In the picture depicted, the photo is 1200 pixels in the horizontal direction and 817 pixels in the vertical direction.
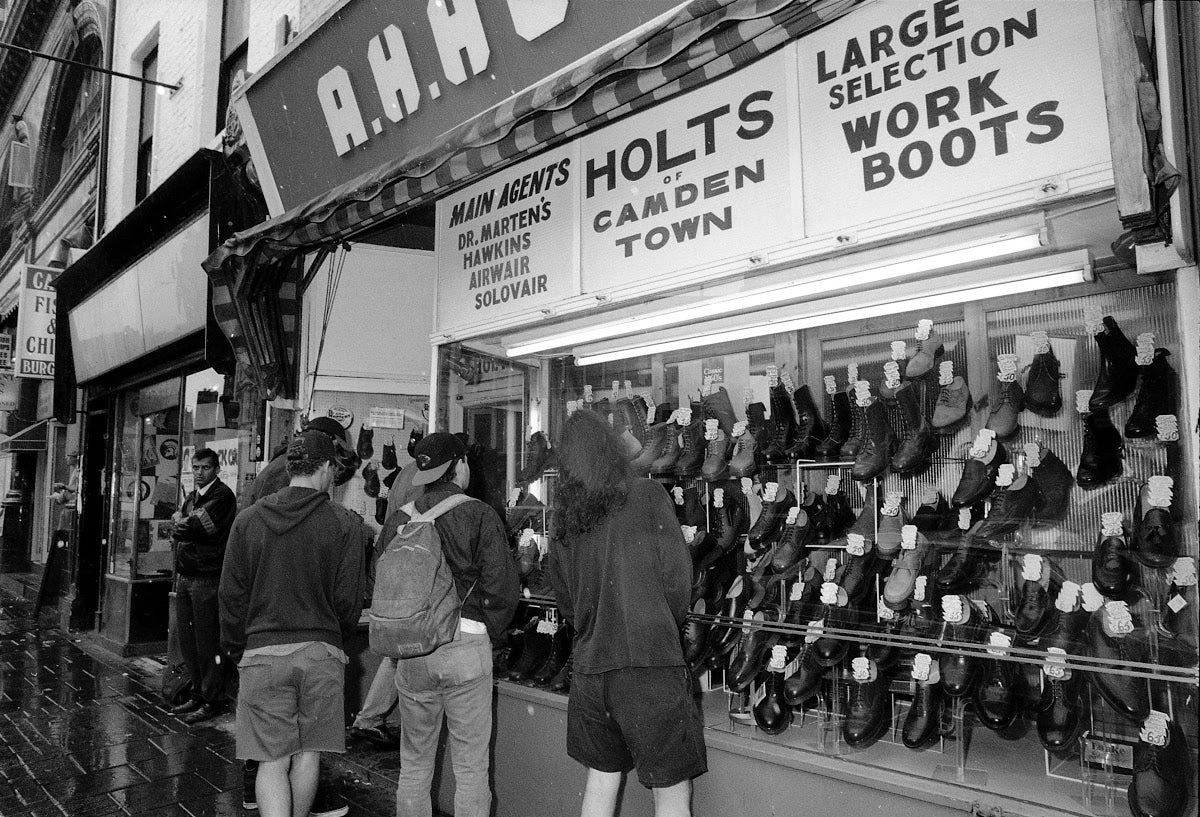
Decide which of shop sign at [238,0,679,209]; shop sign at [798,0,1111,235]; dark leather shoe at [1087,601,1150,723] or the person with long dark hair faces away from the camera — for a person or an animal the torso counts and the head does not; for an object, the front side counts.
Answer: the person with long dark hair

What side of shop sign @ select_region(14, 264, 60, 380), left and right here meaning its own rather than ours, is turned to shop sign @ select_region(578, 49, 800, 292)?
front

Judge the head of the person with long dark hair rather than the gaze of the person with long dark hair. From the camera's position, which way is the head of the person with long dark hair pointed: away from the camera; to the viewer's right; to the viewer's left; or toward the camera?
away from the camera

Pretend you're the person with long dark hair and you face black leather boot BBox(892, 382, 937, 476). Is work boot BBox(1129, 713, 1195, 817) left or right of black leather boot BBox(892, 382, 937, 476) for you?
right

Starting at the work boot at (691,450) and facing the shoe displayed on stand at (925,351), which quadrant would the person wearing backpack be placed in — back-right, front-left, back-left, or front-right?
back-right

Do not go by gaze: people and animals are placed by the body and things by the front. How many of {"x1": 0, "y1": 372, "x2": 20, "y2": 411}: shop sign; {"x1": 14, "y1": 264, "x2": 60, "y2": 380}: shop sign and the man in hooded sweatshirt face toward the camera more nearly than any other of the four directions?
2

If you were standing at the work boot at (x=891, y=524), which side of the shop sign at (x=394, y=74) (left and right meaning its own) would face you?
left

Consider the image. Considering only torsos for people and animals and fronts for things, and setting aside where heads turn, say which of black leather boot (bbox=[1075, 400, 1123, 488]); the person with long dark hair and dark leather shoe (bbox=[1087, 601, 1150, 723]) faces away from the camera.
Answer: the person with long dark hair

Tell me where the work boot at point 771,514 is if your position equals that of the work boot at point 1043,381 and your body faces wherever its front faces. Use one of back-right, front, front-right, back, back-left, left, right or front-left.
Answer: right

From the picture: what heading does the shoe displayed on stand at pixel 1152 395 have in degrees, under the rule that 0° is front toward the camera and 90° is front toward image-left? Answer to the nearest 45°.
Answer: approximately 45°

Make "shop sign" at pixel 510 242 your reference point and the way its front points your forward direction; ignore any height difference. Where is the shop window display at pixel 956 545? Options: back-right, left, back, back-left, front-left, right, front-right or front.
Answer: left

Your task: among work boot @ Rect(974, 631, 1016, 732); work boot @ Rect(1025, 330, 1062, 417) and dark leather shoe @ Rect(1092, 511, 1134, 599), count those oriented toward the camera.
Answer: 3

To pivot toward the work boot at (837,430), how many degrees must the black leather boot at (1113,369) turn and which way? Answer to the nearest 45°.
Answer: approximately 45° to its right
